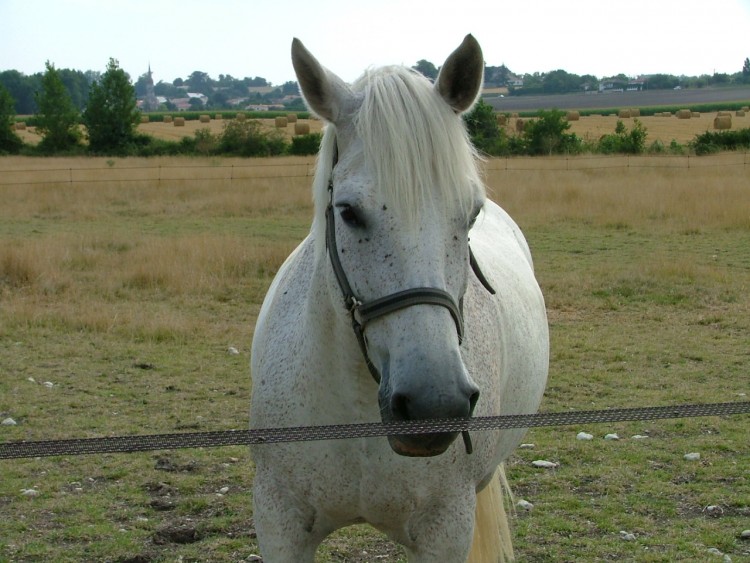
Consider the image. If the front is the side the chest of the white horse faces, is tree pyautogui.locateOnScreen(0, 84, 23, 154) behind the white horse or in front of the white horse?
behind

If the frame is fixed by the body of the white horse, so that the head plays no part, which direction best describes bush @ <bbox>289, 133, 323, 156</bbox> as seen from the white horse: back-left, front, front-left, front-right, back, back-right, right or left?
back

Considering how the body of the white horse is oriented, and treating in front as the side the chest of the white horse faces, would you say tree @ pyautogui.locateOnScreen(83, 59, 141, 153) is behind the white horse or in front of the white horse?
behind

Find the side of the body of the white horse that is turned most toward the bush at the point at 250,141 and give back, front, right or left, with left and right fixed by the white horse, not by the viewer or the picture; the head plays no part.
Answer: back

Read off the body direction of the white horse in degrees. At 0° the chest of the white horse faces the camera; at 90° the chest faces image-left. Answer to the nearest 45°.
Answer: approximately 0°

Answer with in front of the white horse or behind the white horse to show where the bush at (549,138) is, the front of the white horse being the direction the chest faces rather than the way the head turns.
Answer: behind

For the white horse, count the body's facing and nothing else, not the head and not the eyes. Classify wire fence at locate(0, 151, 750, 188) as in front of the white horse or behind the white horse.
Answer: behind

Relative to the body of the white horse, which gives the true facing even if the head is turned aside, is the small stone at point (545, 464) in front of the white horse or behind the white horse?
behind

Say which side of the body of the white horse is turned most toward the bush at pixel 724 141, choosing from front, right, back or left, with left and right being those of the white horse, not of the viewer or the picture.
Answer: back
